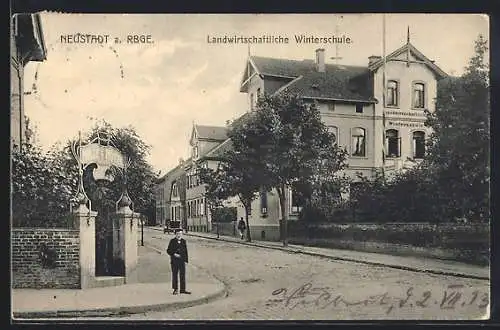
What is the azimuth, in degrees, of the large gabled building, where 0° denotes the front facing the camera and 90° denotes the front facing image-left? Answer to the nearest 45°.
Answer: approximately 0°
